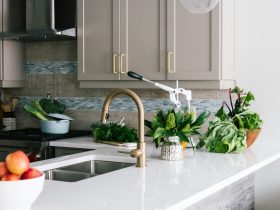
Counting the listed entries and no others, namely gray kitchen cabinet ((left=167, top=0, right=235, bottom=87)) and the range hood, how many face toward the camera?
2

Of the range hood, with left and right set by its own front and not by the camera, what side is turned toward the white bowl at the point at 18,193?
front

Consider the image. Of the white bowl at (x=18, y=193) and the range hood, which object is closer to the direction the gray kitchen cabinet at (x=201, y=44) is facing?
the white bowl

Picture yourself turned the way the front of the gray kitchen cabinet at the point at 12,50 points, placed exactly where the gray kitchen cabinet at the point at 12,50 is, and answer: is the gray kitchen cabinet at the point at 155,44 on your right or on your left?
on your left

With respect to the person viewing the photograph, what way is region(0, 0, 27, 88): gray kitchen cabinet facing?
facing the viewer and to the left of the viewer

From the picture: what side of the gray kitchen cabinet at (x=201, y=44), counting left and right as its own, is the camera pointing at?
front

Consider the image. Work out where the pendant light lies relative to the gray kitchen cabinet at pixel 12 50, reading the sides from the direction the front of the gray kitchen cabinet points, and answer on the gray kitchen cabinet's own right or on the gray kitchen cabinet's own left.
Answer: on the gray kitchen cabinet's own left

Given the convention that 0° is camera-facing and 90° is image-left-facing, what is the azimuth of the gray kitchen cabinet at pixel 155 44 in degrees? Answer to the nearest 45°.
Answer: approximately 0°
